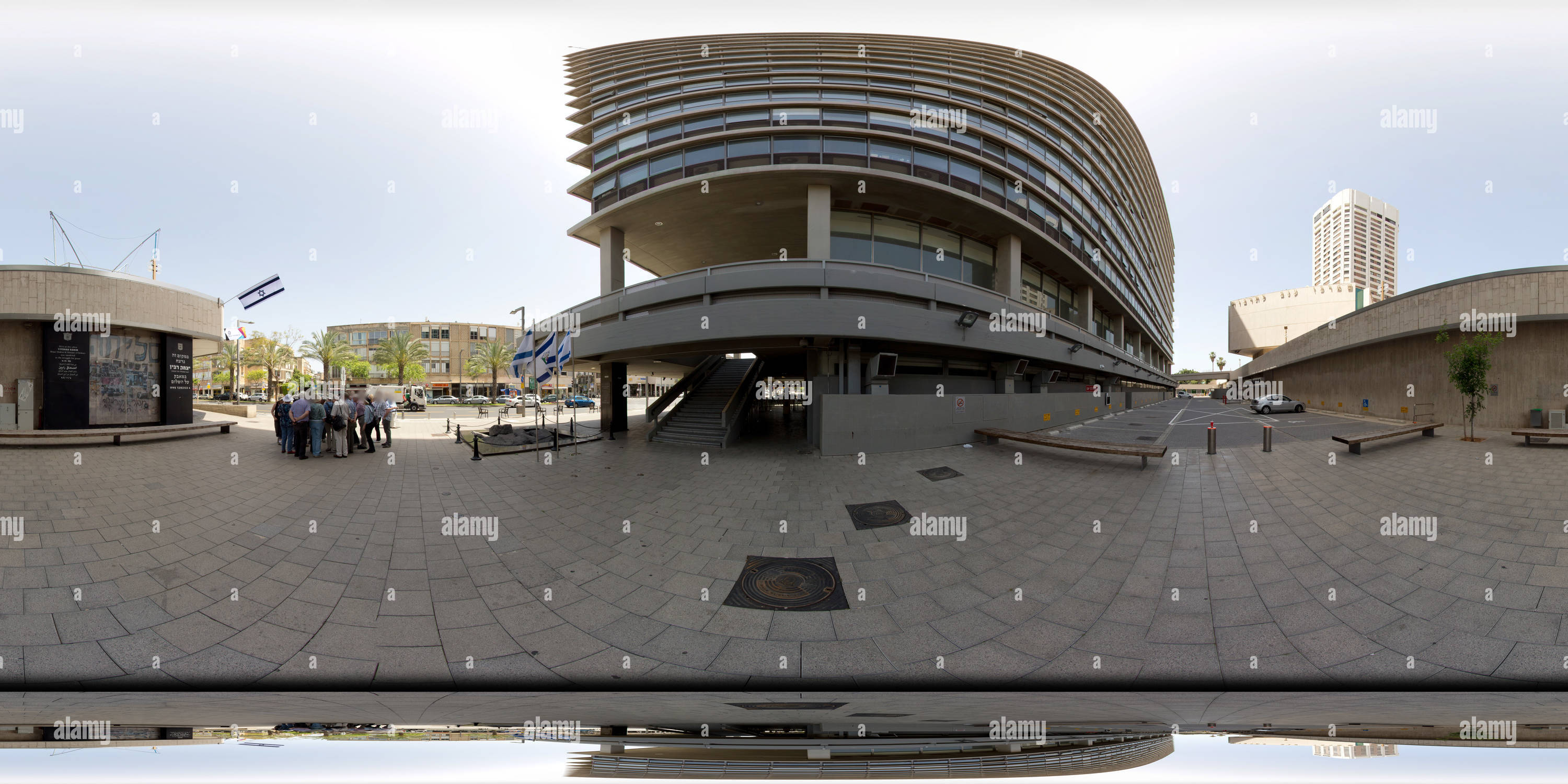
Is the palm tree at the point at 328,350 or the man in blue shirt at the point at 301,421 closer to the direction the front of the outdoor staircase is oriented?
the man in blue shirt

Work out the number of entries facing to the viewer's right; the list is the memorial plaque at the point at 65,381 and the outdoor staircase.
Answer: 0

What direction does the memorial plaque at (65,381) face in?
toward the camera

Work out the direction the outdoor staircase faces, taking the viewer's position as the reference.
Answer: facing the viewer and to the left of the viewer

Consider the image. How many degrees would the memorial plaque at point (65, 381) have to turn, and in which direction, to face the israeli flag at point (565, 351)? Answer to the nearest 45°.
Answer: approximately 45° to its left

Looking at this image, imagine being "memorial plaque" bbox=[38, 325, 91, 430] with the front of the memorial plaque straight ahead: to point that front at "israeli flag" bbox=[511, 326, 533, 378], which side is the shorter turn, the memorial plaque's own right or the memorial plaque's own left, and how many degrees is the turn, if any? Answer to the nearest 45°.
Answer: approximately 45° to the memorial plaque's own left

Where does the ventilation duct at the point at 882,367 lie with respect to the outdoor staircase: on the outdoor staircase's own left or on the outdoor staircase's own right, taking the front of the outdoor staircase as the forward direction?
on the outdoor staircase's own left

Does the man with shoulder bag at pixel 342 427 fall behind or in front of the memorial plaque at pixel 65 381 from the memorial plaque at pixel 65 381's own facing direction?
in front

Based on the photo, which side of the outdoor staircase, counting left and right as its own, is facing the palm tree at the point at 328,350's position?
right

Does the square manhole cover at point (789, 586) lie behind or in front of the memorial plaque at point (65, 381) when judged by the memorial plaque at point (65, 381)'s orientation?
in front
